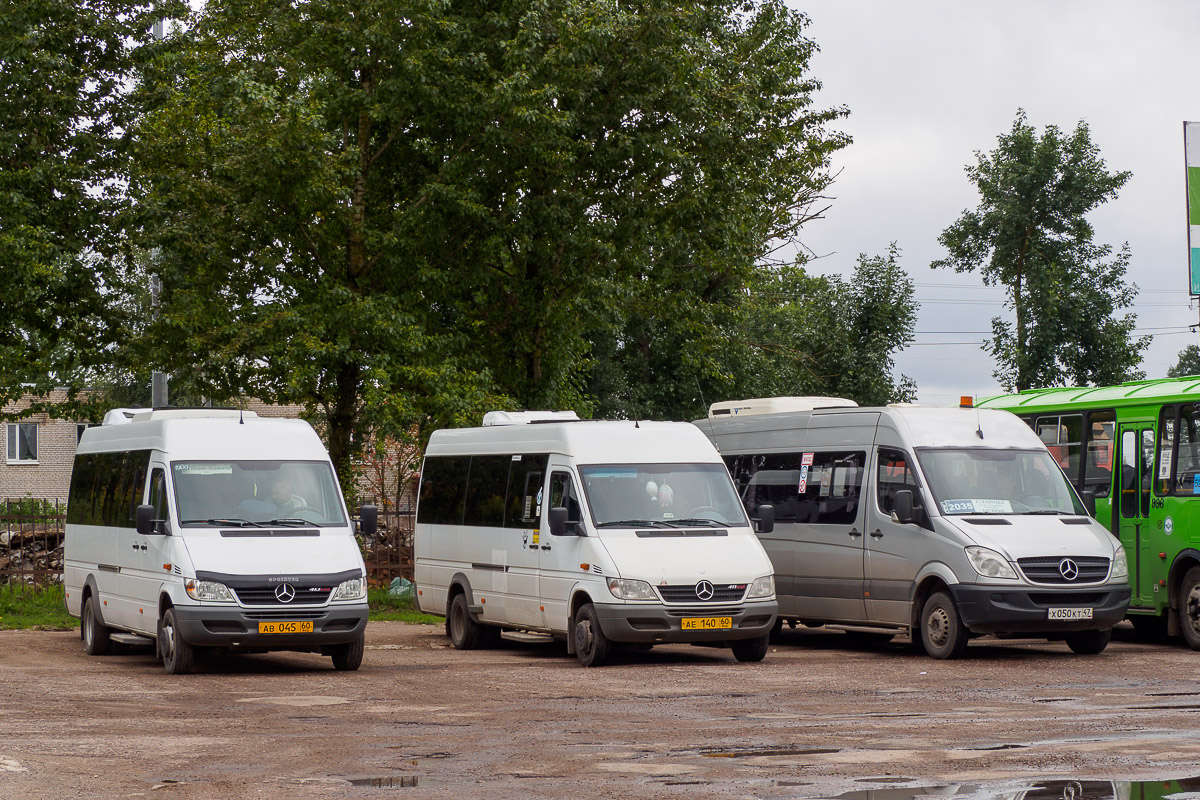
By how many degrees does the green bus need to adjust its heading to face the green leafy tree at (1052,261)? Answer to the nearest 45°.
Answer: approximately 135° to its left

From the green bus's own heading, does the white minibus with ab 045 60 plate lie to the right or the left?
on its right
